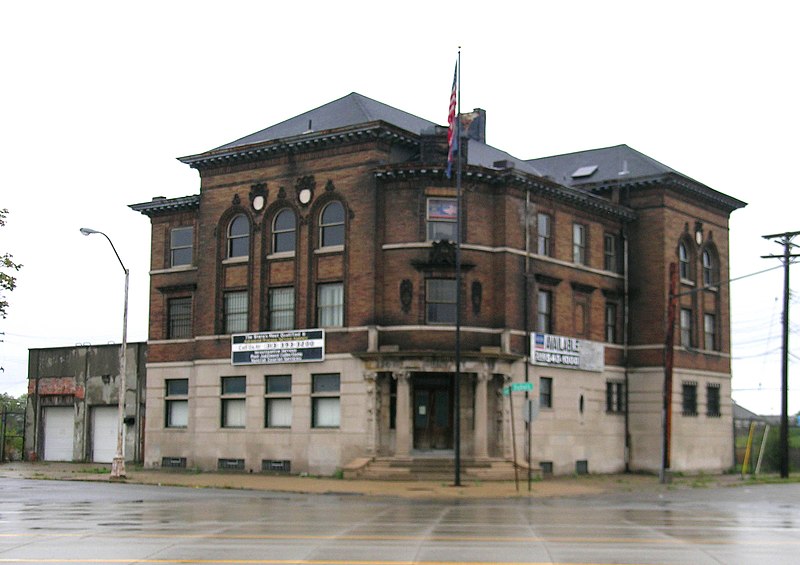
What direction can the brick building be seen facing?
toward the camera
